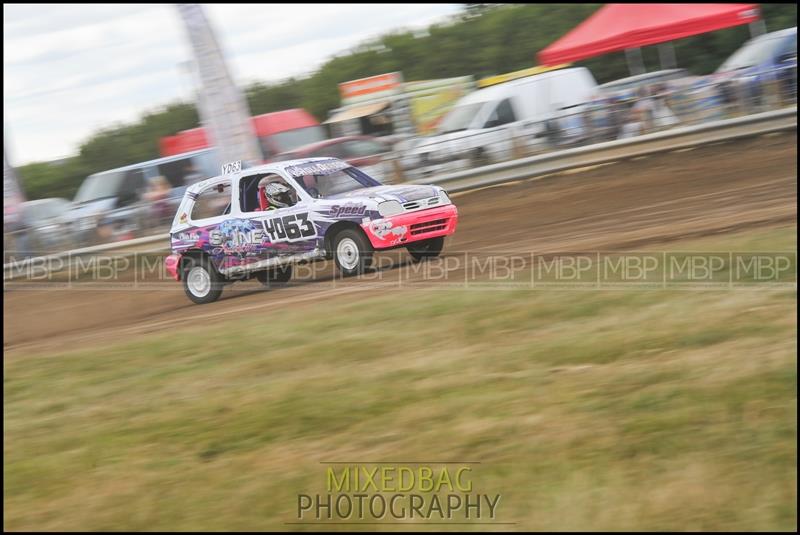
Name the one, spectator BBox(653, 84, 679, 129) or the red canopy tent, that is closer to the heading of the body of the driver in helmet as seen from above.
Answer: the spectator

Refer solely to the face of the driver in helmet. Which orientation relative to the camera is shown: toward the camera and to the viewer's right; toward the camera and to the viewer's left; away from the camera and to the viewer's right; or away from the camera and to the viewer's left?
toward the camera and to the viewer's right

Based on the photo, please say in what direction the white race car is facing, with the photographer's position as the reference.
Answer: facing the viewer and to the right of the viewer

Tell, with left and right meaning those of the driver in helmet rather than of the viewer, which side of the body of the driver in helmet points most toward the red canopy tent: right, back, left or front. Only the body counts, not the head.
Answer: left

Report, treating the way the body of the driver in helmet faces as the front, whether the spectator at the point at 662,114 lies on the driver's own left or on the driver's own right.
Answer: on the driver's own left

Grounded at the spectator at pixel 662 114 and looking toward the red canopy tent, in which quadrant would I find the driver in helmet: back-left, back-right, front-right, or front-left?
back-left

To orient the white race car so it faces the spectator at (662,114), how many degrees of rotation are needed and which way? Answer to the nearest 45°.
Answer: approximately 45° to its left
